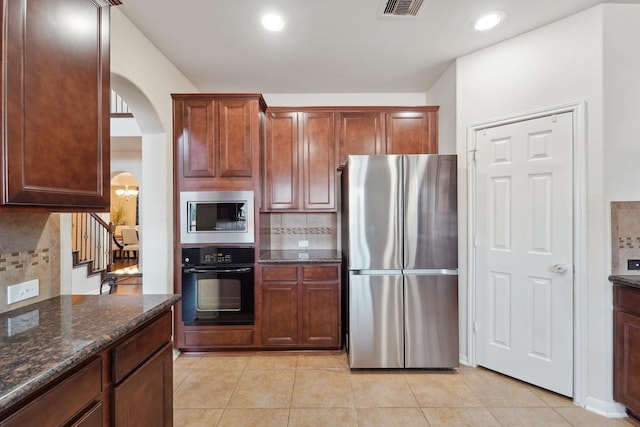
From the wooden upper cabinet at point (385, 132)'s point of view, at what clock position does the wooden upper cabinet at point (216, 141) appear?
the wooden upper cabinet at point (216, 141) is roughly at 2 o'clock from the wooden upper cabinet at point (385, 132).

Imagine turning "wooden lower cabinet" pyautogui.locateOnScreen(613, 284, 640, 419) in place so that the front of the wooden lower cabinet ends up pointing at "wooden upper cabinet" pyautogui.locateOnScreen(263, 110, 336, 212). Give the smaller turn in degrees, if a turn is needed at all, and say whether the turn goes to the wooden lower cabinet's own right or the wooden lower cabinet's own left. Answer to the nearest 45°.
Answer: approximately 45° to the wooden lower cabinet's own right

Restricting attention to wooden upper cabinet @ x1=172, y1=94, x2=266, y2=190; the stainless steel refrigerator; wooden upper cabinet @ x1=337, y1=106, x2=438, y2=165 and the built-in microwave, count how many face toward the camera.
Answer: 4

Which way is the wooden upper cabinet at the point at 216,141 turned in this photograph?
toward the camera

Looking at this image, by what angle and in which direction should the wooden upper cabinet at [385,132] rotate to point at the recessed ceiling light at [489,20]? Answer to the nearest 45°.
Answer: approximately 45° to its left

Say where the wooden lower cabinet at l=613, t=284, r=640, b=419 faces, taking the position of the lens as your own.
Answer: facing the viewer and to the left of the viewer

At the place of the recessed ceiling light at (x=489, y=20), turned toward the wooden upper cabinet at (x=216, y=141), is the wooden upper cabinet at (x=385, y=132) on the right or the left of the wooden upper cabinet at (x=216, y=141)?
right

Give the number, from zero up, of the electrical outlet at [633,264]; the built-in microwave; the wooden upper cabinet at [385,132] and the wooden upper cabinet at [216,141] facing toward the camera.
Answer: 4

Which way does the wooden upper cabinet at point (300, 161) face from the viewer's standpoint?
toward the camera

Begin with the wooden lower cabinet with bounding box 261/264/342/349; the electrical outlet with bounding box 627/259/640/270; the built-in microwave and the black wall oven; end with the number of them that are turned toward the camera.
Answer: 4

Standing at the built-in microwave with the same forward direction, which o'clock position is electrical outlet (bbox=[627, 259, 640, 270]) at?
The electrical outlet is roughly at 10 o'clock from the built-in microwave.
